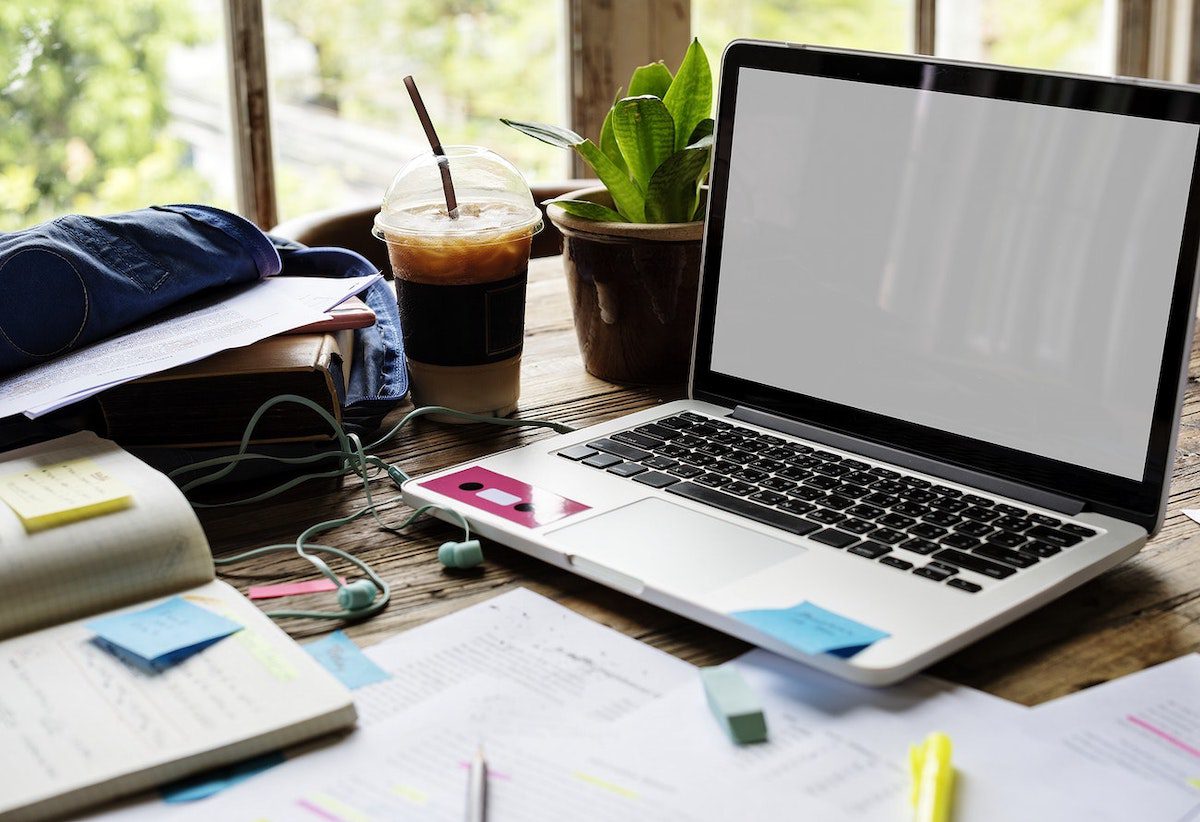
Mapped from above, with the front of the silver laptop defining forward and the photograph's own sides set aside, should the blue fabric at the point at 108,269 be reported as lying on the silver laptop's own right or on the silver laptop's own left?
on the silver laptop's own right

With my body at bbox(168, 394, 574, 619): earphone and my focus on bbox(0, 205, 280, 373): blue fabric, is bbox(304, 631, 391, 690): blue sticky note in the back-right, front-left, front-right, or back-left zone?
back-left

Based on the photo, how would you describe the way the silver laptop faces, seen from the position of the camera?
facing the viewer and to the left of the viewer
